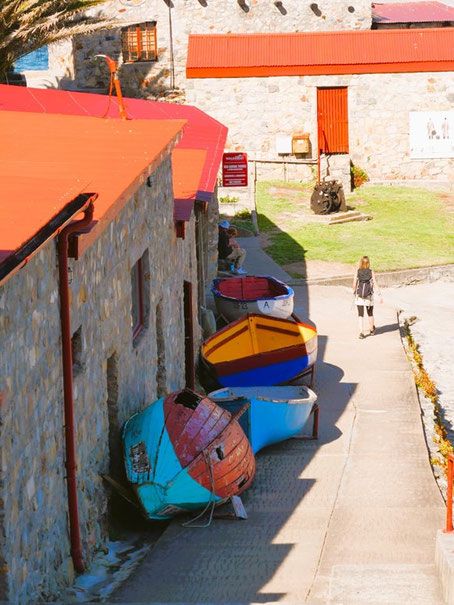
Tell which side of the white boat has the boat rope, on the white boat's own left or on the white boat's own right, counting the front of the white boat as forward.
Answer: on the white boat's own right

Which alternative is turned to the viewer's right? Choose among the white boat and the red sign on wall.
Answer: the white boat

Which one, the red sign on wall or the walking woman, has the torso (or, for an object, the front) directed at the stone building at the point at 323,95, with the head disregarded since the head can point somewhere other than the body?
the walking woman

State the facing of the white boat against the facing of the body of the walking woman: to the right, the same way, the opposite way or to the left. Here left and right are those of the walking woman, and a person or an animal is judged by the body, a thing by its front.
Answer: to the right

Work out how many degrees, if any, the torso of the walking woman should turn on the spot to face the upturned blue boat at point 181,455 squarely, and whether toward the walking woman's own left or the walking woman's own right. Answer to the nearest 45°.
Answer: approximately 180°

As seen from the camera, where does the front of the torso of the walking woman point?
away from the camera

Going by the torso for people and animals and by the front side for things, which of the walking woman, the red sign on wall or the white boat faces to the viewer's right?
the white boat

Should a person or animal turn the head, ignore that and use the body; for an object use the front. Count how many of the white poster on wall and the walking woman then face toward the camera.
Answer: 1

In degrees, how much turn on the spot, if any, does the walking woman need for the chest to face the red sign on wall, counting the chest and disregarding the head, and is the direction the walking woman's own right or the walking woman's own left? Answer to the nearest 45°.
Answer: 0° — they already face it

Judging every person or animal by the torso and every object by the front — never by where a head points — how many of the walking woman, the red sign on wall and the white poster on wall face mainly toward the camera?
2

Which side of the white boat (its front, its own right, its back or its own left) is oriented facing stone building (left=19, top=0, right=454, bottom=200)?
left
